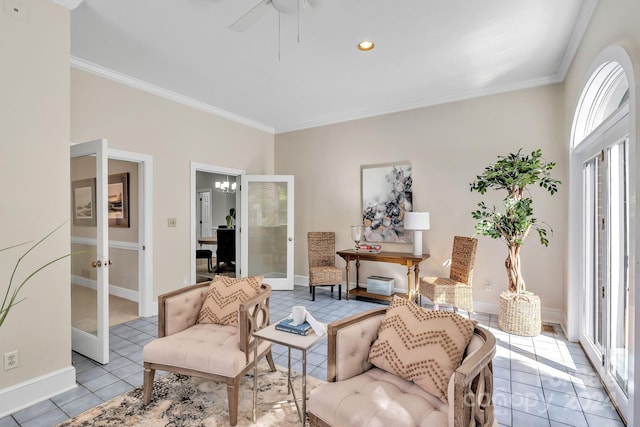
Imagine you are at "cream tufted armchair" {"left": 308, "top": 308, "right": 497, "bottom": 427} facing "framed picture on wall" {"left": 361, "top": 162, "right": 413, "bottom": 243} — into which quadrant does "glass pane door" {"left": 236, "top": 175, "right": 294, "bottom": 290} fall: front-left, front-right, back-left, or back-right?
front-left

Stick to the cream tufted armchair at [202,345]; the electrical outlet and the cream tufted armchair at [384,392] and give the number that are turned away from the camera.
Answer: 0

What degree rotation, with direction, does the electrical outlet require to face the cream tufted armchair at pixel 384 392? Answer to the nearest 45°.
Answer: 0° — it already faces it

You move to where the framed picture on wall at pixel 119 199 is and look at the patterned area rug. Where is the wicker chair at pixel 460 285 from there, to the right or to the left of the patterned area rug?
left

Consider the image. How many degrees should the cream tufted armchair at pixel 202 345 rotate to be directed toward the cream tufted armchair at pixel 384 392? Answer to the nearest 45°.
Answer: approximately 90° to its left

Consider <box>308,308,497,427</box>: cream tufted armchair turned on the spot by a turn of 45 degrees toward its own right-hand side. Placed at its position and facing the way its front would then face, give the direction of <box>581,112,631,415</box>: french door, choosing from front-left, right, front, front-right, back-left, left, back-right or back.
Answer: back-right

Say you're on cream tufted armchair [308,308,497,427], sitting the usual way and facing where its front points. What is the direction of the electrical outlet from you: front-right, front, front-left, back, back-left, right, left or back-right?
front-right

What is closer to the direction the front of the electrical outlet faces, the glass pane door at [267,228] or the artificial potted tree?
the artificial potted tree

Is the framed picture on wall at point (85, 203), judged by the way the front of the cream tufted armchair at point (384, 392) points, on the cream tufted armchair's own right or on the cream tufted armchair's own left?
on the cream tufted armchair's own right

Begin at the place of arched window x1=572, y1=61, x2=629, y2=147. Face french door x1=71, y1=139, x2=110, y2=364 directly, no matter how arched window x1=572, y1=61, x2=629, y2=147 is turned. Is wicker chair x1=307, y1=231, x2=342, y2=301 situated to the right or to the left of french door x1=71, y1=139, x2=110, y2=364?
right

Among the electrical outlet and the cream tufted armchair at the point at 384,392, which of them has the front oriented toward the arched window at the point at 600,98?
the electrical outlet

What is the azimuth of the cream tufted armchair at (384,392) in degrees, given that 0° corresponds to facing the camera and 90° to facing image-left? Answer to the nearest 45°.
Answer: approximately 45°

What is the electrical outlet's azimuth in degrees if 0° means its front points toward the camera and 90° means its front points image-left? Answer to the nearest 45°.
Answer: approximately 315°

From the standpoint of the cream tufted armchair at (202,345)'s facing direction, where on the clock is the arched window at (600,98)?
The arched window is roughly at 8 o'clock from the cream tufted armchair.

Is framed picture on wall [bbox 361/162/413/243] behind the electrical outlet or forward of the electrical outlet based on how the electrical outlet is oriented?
forward
